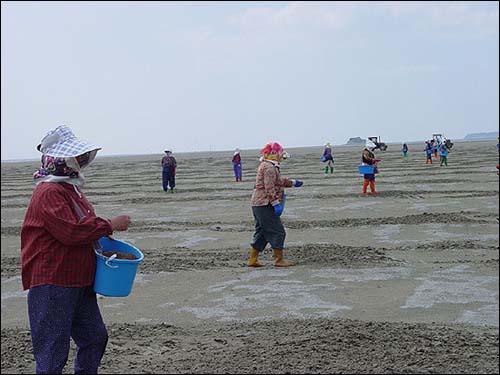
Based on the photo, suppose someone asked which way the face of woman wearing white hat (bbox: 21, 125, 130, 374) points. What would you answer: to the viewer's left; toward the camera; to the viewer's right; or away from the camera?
to the viewer's right

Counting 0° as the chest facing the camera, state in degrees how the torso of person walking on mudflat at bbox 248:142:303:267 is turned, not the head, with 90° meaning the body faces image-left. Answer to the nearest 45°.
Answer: approximately 270°

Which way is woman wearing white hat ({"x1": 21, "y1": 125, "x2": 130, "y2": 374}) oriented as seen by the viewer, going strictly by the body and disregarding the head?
to the viewer's right

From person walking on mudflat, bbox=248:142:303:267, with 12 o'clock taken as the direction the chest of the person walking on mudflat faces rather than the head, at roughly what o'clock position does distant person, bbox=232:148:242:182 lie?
The distant person is roughly at 9 o'clock from the person walking on mudflat.

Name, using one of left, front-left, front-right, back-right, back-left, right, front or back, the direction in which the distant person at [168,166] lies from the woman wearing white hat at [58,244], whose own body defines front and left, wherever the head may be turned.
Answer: left

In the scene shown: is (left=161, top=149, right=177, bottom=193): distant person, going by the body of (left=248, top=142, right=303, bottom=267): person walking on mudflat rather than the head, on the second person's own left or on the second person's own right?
on the second person's own left

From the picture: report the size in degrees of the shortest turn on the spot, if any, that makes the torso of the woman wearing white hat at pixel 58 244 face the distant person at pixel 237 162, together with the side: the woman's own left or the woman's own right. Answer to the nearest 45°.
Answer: approximately 90° to the woman's own left
